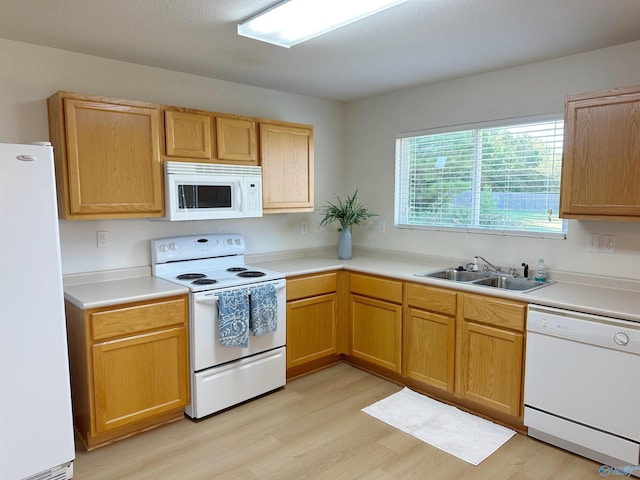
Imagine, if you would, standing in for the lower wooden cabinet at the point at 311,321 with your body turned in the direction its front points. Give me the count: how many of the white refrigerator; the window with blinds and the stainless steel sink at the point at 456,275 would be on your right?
1

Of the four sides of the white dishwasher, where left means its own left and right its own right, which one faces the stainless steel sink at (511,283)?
right

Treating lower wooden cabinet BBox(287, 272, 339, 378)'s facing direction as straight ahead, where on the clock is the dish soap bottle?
The dish soap bottle is roughly at 11 o'clock from the lower wooden cabinet.

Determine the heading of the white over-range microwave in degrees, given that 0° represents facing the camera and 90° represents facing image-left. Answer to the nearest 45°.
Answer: approximately 315°

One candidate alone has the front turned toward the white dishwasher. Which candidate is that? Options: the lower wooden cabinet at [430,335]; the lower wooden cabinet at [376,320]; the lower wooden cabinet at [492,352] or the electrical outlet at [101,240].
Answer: the electrical outlet

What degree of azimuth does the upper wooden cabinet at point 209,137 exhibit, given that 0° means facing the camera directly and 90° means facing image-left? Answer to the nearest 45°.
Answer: approximately 315°

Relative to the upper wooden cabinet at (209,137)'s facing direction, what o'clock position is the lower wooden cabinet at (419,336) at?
The lower wooden cabinet is roughly at 11 o'clock from the upper wooden cabinet.
